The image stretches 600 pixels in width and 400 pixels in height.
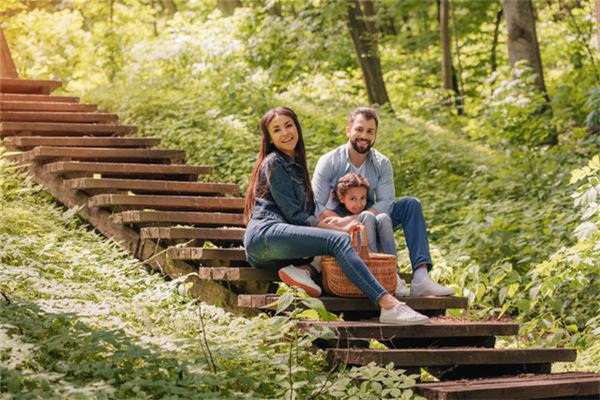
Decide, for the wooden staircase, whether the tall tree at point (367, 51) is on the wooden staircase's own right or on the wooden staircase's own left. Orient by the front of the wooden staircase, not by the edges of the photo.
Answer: on the wooden staircase's own left

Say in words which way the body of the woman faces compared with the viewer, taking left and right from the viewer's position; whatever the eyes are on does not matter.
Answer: facing to the right of the viewer

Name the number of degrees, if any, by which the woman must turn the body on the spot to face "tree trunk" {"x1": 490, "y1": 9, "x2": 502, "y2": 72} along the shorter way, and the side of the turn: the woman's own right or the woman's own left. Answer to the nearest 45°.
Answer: approximately 90° to the woman's own left

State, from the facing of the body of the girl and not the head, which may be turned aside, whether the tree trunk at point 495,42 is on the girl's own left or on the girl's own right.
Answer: on the girl's own left

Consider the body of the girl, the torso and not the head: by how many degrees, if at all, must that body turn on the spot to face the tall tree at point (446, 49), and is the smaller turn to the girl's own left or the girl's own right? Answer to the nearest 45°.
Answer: approximately 135° to the girl's own left
